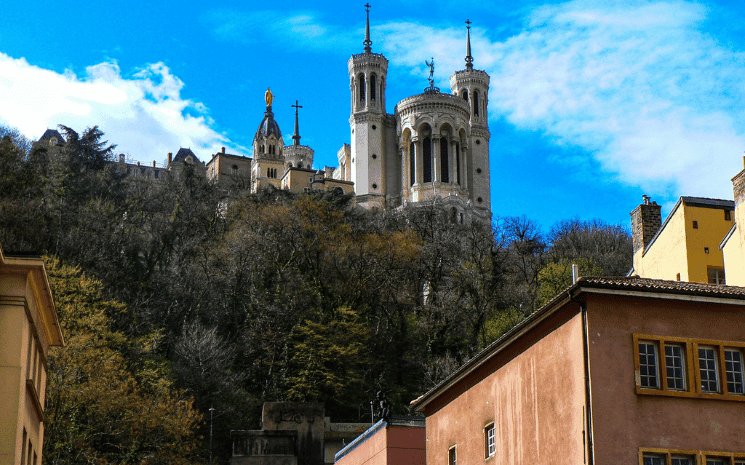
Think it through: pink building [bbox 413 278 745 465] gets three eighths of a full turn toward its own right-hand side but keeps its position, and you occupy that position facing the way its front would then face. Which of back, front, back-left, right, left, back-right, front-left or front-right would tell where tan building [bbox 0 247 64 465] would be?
front-left

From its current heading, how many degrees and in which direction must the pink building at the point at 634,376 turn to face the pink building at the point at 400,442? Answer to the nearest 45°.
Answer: approximately 135° to its right

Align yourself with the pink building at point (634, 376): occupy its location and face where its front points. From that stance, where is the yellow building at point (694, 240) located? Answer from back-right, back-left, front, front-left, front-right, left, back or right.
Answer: back

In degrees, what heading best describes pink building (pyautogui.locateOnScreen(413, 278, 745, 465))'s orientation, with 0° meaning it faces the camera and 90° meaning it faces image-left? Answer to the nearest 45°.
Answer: approximately 0°
